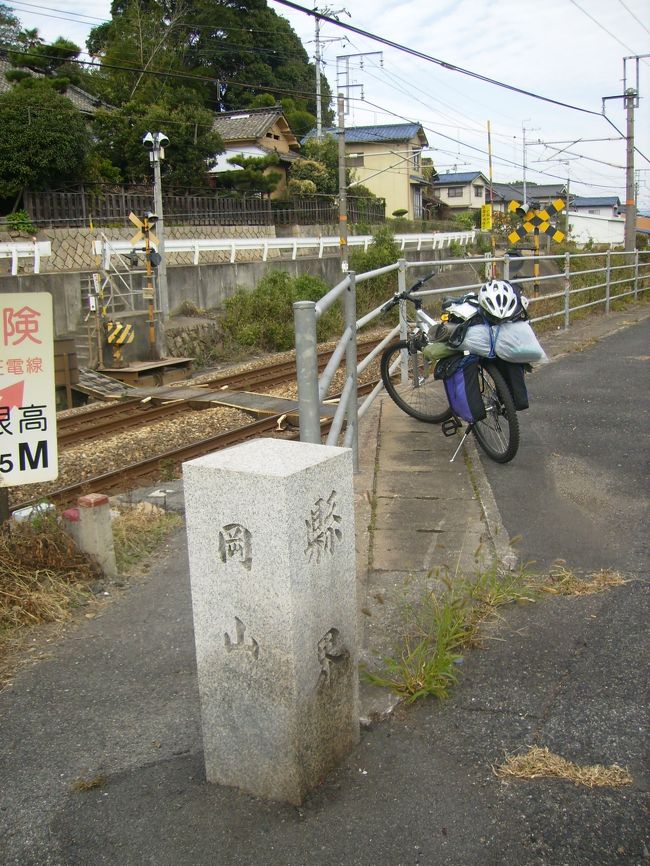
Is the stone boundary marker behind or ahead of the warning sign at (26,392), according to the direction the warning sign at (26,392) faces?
ahead

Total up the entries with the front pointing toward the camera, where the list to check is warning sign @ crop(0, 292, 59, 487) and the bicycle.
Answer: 1

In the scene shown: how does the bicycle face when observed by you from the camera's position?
facing away from the viewer and to the left of the viewer

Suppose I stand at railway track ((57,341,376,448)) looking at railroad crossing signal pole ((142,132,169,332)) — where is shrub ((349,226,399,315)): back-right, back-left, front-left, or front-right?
front-right

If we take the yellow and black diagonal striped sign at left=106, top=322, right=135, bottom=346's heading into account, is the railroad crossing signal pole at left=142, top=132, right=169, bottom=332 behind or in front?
behind

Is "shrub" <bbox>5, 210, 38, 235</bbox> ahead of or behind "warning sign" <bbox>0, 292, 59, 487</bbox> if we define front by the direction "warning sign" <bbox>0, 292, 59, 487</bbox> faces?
behind

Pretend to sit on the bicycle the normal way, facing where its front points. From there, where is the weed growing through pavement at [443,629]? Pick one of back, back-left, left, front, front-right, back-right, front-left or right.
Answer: back-left

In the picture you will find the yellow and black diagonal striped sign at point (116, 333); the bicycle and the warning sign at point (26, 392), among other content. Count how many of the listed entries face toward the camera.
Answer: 2

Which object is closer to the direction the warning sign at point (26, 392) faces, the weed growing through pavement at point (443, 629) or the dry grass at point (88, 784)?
the dry grass

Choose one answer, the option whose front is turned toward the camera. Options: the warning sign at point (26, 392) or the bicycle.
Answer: the warning sign

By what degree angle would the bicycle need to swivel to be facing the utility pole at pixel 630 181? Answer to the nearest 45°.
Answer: approximately 45° to its right

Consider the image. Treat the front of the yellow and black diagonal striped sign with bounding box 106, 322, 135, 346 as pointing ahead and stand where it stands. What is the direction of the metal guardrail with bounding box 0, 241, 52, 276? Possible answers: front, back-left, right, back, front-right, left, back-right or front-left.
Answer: back-right

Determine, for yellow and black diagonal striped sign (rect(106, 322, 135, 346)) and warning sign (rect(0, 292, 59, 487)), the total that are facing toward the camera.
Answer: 2

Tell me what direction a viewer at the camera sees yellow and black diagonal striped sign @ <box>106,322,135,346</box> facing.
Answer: facing the viewer

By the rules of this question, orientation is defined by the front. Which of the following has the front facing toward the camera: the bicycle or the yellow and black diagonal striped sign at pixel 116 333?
the yellow and black diagonal striped sign
